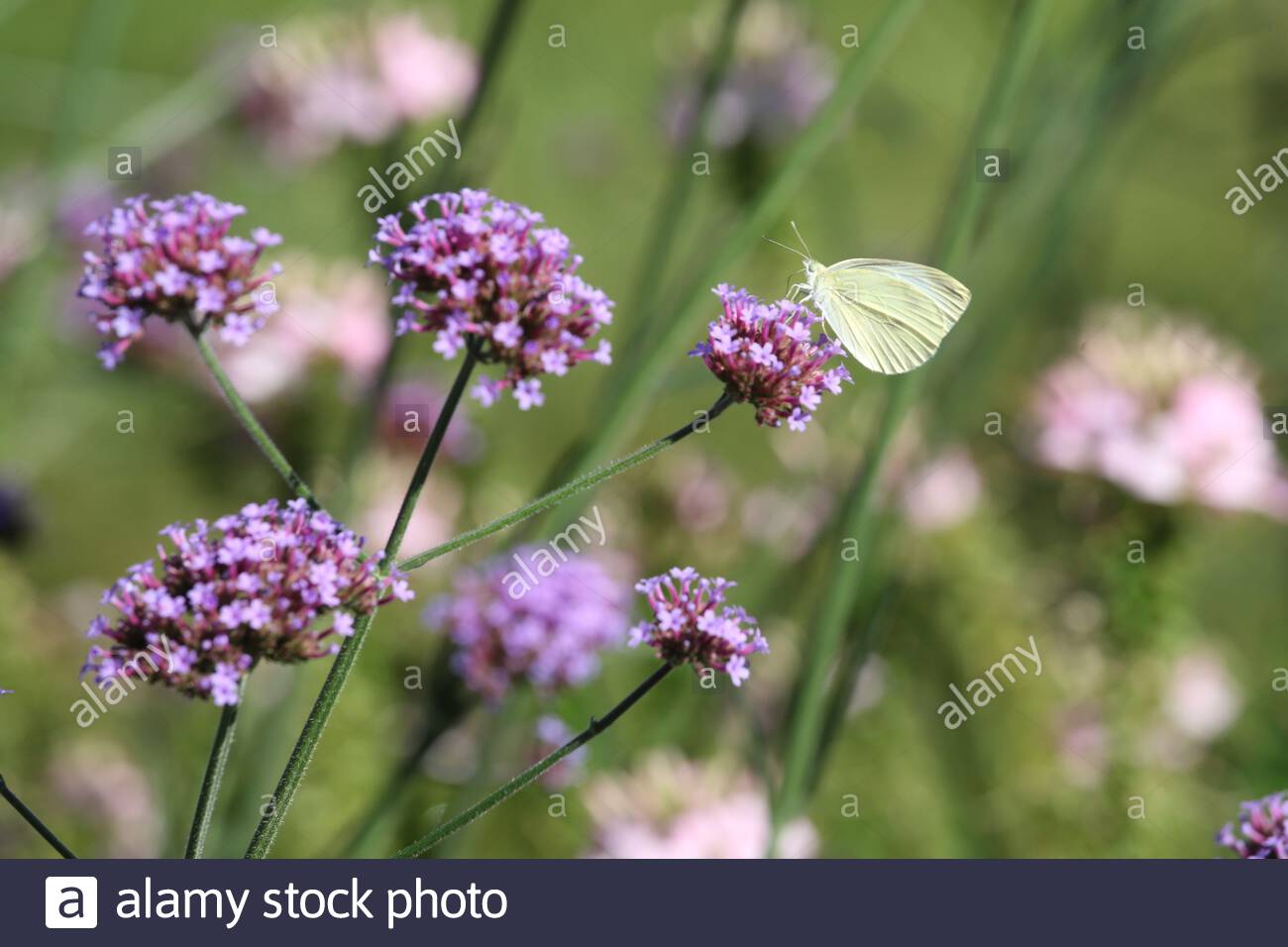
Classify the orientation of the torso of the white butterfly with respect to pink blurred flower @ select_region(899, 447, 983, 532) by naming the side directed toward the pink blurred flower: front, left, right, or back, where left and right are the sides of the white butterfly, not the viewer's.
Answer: right

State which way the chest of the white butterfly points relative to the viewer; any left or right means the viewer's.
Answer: facing to the left of the viewer
